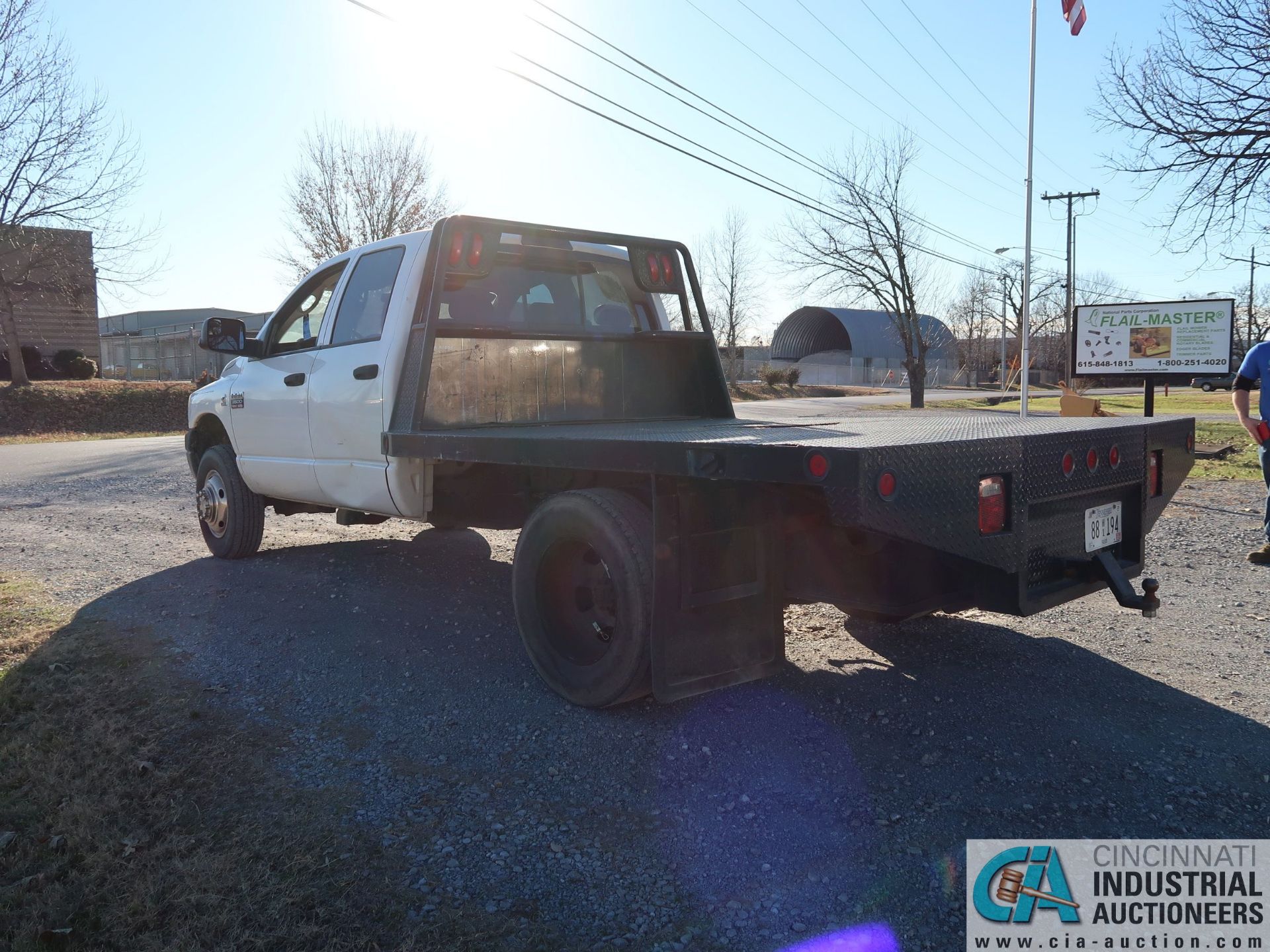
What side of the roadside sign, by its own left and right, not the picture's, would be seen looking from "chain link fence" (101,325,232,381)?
right

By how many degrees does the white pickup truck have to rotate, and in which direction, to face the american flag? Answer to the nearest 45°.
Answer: approximately 90° to its right

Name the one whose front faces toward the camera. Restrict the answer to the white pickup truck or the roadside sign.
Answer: the roadside sign

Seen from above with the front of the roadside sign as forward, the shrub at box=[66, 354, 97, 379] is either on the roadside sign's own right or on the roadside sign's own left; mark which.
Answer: on the roadside sign's own right

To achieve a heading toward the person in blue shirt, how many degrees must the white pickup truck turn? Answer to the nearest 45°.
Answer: approximately 90° to its right

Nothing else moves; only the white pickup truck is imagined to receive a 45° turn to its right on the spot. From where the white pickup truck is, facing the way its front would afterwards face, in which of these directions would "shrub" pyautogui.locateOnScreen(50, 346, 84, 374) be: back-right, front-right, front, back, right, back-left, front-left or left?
front-left

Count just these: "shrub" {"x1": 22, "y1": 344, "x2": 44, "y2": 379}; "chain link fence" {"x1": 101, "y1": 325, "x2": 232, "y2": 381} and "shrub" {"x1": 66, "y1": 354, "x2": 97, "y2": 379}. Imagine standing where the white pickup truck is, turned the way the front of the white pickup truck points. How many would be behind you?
0

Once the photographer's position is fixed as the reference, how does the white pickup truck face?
facing away from the viewer and to the left of the viewer

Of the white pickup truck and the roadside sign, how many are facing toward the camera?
1

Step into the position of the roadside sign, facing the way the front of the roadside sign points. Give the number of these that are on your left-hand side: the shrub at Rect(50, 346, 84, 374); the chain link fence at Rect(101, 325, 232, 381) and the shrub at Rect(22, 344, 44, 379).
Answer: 0

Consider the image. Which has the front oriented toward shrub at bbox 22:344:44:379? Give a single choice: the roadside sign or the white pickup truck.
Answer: the white pickup truck

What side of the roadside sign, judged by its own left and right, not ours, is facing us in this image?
front

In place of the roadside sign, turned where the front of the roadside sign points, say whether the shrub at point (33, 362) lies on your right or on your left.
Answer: on your right

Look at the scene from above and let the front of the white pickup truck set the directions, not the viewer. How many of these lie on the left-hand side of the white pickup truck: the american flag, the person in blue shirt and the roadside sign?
0

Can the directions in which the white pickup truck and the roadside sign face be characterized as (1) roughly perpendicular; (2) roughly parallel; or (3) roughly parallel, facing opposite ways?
roughly perpendicular

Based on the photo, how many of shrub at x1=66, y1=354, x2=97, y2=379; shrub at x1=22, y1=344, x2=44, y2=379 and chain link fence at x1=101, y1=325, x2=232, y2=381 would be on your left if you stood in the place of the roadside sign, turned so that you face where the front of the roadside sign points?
0
